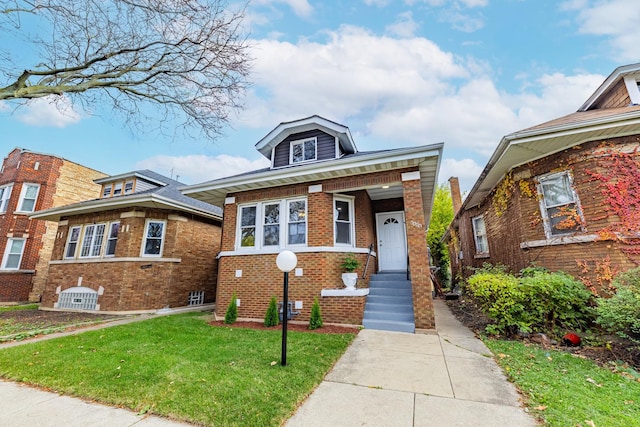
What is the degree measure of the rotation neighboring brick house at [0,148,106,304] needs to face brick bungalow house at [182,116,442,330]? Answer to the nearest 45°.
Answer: approximately 45° to its left

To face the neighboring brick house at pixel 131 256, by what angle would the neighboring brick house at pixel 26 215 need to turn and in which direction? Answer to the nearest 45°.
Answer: approximately 45° to its left

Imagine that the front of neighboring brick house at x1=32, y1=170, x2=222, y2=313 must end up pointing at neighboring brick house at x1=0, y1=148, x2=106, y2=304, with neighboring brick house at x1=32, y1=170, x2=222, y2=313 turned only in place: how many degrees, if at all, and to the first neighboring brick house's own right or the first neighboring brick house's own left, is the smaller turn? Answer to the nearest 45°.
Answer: approximately 90° to the first neighboring brick house's own right

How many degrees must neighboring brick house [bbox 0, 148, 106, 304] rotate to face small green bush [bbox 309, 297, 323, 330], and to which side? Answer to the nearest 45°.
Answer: approximately 45° to its left

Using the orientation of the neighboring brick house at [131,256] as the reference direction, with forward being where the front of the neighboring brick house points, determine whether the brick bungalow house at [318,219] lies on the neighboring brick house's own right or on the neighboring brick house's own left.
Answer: on the neighboring brick house's own left

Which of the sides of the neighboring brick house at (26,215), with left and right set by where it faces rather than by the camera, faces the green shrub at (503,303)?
left

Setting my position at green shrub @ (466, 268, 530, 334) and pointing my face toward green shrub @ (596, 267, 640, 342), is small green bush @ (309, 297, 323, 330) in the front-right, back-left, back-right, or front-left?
back-right

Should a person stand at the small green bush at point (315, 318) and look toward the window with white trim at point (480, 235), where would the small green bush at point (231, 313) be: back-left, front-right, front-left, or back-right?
back-left

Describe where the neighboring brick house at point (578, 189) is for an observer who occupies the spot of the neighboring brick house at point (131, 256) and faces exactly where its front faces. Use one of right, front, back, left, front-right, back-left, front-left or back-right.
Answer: left

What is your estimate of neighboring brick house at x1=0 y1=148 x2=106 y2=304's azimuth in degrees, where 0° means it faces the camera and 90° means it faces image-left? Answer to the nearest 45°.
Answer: approximately 45°
